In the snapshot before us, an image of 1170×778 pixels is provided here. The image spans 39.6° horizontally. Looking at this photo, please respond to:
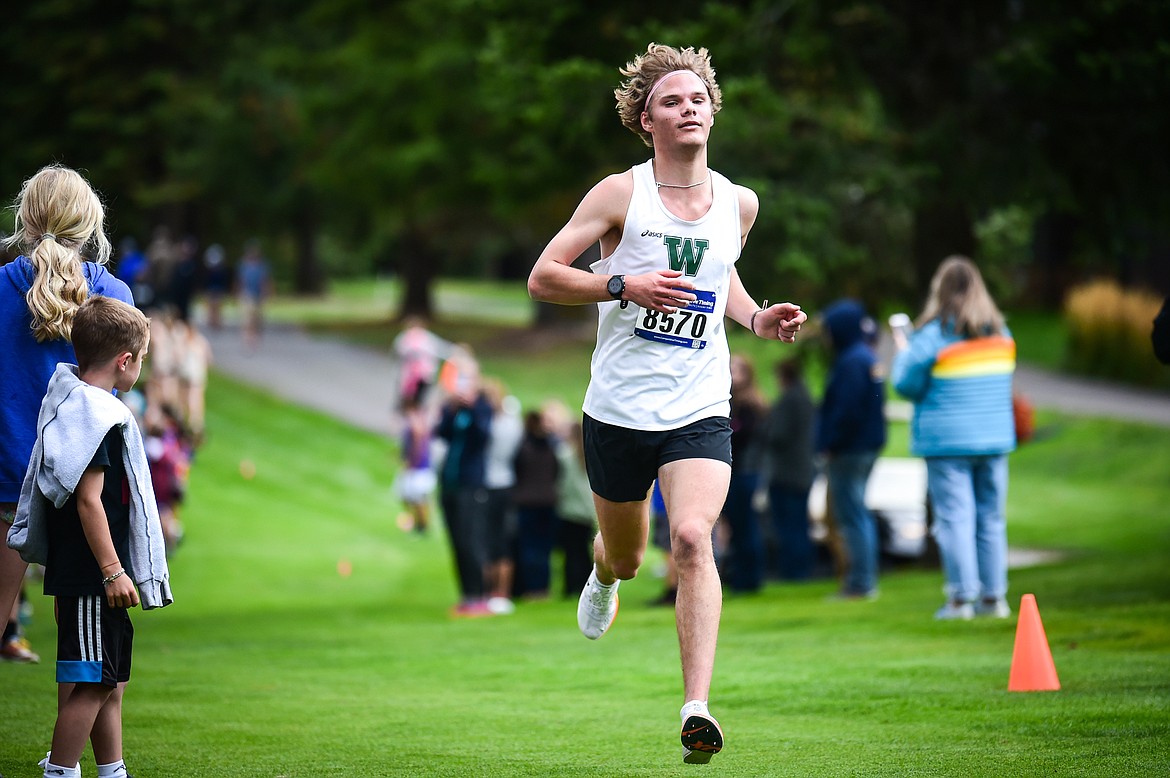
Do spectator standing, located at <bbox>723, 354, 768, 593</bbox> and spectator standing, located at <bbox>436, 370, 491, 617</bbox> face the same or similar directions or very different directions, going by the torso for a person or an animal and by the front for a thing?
same or similar directions

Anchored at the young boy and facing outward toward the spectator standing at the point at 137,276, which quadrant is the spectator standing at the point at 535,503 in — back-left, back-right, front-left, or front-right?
front-right

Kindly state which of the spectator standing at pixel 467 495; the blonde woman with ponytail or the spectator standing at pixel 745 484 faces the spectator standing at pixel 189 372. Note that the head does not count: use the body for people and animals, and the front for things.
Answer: the blonde woman with ponytail

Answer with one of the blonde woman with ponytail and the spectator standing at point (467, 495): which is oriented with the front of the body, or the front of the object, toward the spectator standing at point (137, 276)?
the blonde woman with ponytail

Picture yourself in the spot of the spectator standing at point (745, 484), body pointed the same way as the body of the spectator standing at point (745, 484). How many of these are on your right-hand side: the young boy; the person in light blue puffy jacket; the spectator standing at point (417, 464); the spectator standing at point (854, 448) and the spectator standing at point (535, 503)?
2

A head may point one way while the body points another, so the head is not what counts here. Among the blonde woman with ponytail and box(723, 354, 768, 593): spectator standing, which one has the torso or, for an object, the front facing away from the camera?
the blonde woman with ponytail

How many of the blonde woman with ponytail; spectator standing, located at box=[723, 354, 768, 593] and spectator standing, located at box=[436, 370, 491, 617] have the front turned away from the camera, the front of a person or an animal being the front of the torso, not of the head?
1

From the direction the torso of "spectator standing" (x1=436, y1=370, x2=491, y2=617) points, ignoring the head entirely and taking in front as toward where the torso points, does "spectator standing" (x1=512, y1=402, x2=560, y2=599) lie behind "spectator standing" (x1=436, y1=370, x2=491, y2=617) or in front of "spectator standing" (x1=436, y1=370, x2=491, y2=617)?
behind

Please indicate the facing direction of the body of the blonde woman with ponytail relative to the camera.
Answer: away from the camera

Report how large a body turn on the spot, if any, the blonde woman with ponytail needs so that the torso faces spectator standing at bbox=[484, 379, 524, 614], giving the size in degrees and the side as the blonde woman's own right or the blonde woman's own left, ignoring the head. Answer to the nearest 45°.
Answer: approximately 45° to the blonde woman's own right

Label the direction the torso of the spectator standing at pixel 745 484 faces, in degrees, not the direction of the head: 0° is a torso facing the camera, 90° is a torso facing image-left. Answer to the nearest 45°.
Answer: approximately 45°

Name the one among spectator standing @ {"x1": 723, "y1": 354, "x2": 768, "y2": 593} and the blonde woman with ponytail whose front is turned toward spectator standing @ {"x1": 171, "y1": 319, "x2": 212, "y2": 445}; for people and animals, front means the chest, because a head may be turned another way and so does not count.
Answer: the blonde woman with ponytail

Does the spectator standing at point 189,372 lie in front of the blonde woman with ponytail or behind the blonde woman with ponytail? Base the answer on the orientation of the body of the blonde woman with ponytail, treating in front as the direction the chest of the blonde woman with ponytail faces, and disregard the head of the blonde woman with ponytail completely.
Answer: in front

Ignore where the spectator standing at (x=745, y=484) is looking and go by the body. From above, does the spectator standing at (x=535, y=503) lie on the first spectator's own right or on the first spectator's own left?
on the first spectator's own right

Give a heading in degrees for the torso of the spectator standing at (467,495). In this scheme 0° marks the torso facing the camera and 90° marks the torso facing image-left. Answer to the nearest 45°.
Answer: approximately 45°

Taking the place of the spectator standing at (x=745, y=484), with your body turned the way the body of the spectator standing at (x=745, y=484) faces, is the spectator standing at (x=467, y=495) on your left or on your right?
on your right

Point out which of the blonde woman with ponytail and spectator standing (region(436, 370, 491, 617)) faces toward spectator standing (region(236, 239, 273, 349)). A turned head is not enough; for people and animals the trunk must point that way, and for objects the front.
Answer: the blonde woman with ponytail
